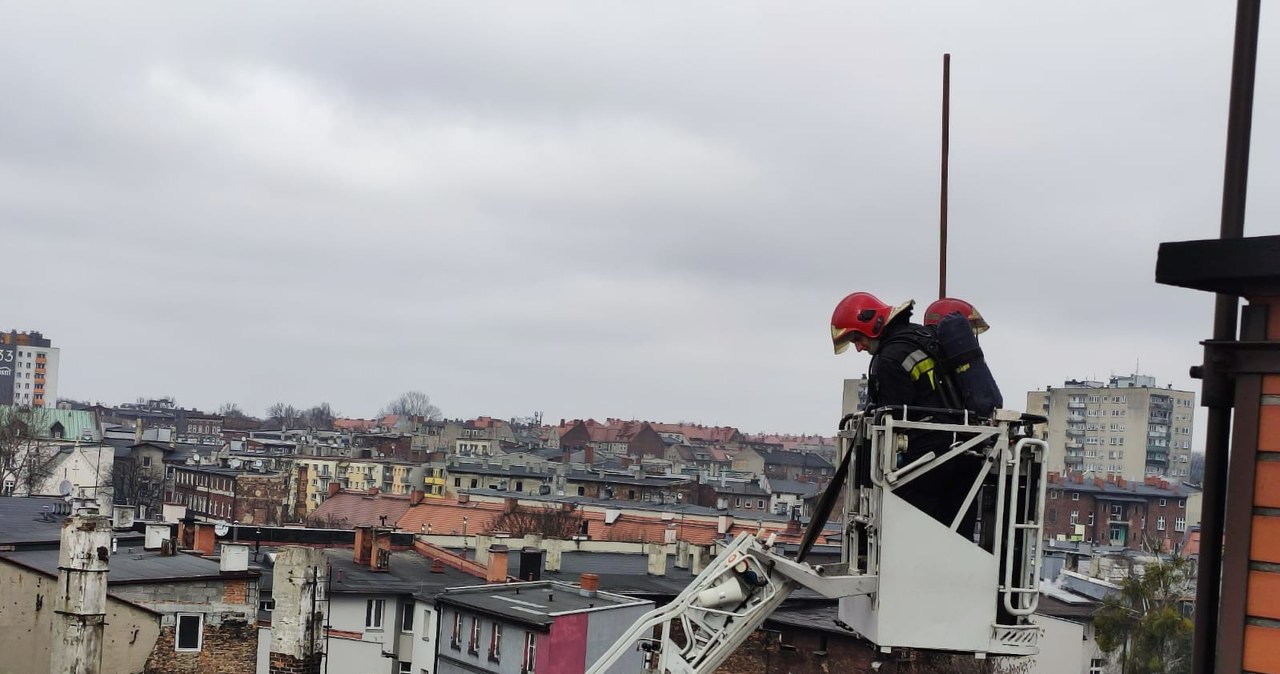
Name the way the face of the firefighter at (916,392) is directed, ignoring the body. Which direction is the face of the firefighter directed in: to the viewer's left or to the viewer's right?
to the viewer's left

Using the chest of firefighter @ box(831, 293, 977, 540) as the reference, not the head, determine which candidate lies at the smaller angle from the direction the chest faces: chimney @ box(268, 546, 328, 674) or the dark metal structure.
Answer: the chimney

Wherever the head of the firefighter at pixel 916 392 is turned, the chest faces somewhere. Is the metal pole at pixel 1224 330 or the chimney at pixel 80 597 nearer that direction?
the chimney

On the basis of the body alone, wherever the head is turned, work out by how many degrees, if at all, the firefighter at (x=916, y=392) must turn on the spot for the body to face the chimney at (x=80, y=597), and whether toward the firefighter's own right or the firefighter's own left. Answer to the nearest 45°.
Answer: approximately 45° to the firefighter's own right

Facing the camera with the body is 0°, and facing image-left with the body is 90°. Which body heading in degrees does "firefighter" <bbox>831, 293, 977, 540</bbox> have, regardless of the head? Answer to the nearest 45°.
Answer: approximately 90°

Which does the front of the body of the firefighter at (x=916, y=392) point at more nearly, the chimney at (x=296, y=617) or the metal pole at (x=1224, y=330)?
the chimney

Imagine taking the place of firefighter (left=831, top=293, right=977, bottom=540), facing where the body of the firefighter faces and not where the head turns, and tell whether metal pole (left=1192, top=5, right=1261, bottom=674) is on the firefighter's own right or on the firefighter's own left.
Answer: on the firefighter's own left
